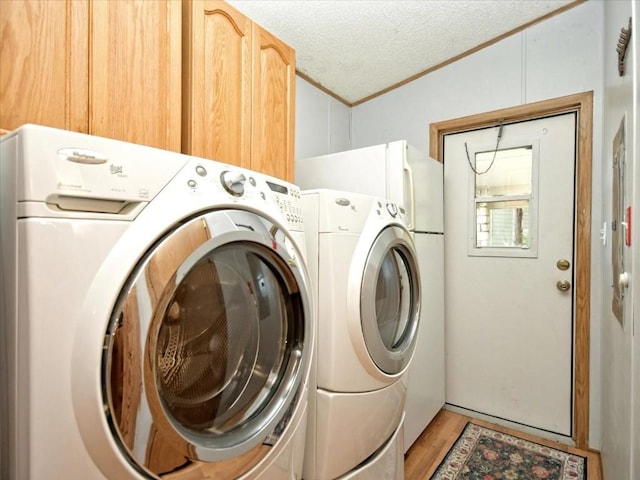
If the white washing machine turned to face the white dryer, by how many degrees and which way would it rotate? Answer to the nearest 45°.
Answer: approximately 90° to its left

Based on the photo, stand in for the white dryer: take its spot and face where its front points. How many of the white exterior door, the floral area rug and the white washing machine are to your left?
2

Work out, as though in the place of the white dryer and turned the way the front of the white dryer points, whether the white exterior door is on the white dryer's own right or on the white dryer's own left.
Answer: on the white dryer's own left

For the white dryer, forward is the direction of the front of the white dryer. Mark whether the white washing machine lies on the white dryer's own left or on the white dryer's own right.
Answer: on the white dryer's own right

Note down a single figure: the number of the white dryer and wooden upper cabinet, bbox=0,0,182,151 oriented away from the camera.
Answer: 0

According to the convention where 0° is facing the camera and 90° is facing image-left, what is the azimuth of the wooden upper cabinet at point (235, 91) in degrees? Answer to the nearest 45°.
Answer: approximately 315°

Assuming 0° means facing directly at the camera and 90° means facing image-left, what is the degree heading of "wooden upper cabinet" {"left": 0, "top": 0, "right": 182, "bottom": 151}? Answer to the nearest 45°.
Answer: approximately 315°
